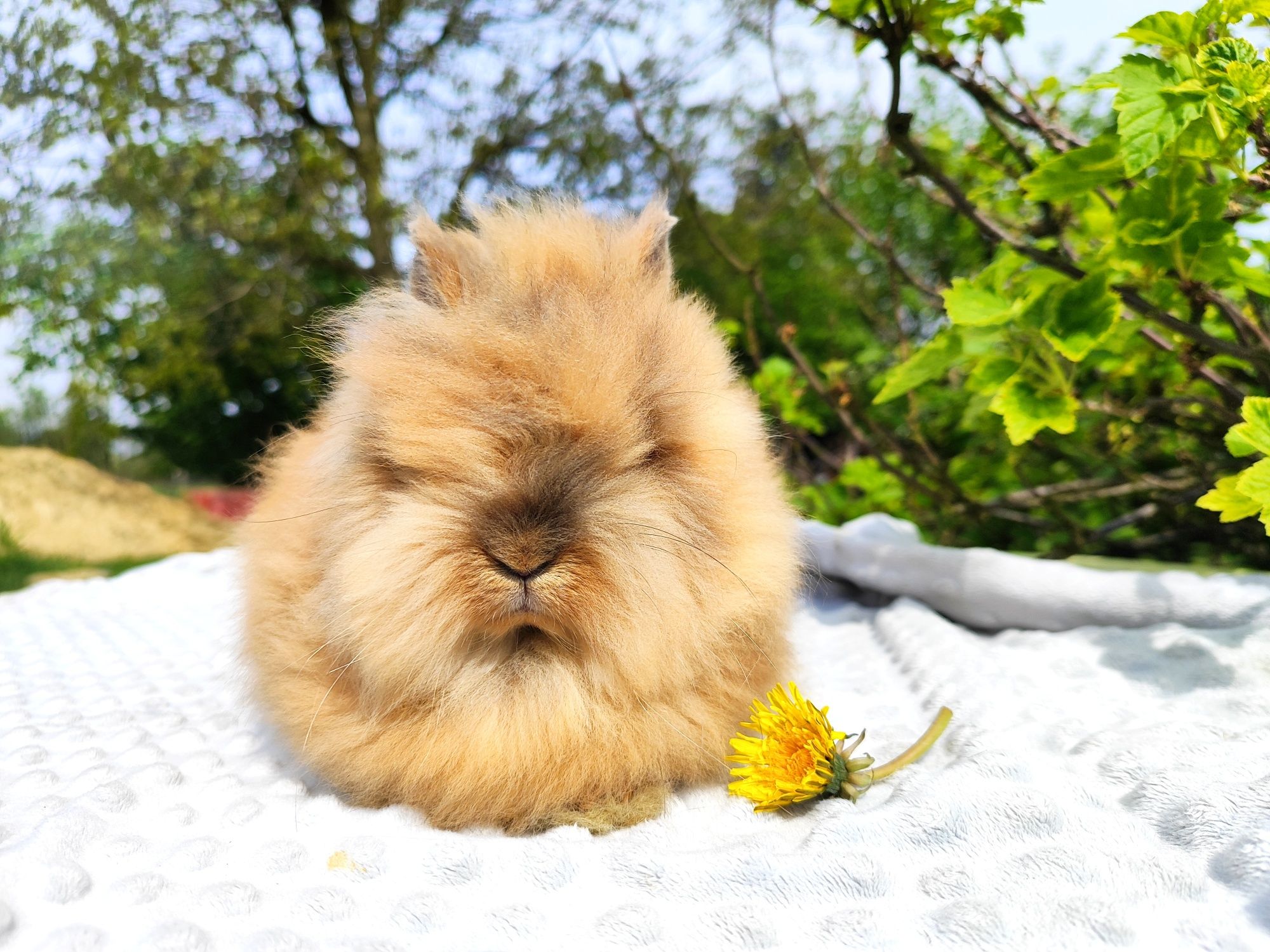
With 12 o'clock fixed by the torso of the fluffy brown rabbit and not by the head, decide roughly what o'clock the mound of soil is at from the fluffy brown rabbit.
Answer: The mound of soil is roughly at 5 o'clock from the fluffy brown rabbit.

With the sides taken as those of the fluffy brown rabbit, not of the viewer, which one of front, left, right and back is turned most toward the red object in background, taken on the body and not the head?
back

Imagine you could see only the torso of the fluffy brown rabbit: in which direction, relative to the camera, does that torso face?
toward the camera
